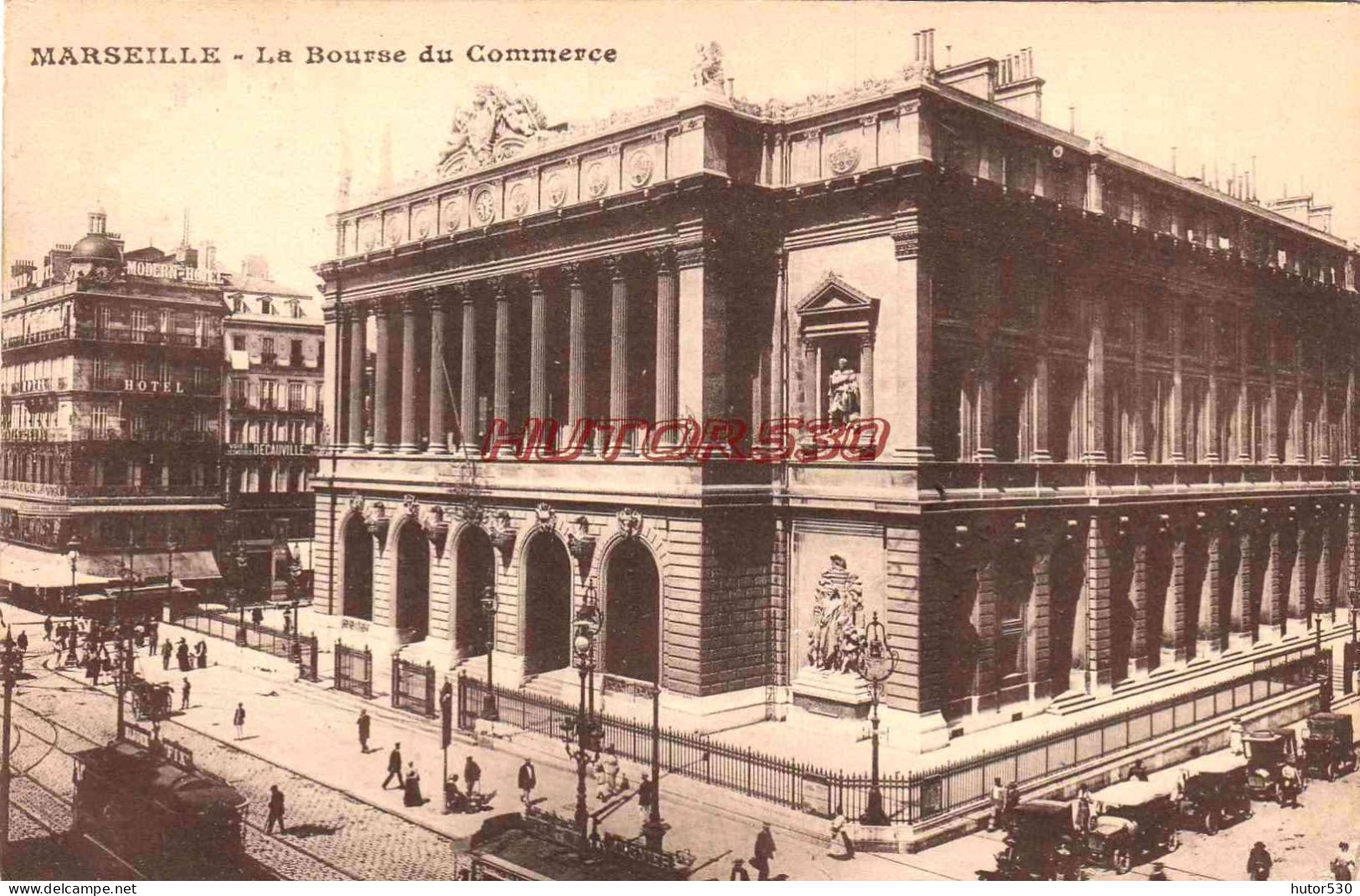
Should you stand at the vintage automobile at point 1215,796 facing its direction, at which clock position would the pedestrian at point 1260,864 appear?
The pedestrian is roughly at 10 o'clock from the vintage automobile.

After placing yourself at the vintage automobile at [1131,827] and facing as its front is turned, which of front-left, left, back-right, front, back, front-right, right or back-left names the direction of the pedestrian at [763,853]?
front

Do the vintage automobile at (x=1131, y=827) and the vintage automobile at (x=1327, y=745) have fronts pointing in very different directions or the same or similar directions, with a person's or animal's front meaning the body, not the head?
same or similar directions

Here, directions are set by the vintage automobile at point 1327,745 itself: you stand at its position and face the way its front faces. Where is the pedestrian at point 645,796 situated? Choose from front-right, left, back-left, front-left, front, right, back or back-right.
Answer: front

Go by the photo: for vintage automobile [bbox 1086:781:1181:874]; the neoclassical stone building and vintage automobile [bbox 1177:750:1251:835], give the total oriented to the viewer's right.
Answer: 0

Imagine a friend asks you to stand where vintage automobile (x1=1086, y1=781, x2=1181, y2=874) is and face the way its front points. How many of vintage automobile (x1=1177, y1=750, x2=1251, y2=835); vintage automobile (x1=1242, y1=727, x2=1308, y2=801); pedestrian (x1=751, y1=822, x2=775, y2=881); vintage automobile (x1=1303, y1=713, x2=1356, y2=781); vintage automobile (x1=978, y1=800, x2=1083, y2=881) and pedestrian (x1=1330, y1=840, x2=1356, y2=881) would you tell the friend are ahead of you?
2

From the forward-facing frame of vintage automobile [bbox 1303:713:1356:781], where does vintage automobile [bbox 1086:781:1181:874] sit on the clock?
vintage automobile [bbox 1086:781:1181:874] is roughly at 11 o'clock from vintage automobile [bbox 1303:713:1356:781].

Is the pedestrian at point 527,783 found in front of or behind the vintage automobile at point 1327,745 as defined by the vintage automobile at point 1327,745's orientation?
in front

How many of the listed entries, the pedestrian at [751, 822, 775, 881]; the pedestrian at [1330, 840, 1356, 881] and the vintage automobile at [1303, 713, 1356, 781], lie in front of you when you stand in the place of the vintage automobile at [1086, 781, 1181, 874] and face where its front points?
1

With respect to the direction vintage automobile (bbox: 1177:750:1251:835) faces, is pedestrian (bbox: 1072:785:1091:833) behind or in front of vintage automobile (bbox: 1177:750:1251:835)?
in front

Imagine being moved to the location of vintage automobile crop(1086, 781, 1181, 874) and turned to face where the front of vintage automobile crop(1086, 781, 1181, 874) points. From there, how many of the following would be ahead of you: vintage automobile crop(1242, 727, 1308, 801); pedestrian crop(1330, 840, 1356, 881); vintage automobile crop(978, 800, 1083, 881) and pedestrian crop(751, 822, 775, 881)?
2

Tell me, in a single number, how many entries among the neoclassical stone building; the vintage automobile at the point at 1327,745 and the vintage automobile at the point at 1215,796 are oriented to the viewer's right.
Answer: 0

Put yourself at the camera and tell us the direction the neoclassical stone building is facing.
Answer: facing the viewer and to the left of the viewer

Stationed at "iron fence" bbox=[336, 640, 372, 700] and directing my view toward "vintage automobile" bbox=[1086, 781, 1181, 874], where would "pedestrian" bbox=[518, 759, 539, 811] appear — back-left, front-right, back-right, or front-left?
front-right

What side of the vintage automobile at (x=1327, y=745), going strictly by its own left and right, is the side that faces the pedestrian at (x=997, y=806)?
front

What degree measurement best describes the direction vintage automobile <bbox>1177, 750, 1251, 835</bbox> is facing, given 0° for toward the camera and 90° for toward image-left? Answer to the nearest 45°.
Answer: approximately 45°

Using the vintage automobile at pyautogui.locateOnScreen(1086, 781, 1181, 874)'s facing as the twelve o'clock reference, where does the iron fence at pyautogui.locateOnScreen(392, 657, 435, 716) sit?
The iron fence is roughly at 2 o'clock from the vintage automobile.

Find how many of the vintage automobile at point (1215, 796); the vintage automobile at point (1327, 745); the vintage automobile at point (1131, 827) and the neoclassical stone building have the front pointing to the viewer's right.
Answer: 0

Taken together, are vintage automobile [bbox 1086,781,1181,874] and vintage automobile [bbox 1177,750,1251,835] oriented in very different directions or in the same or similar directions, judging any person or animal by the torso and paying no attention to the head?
same or similar directions
